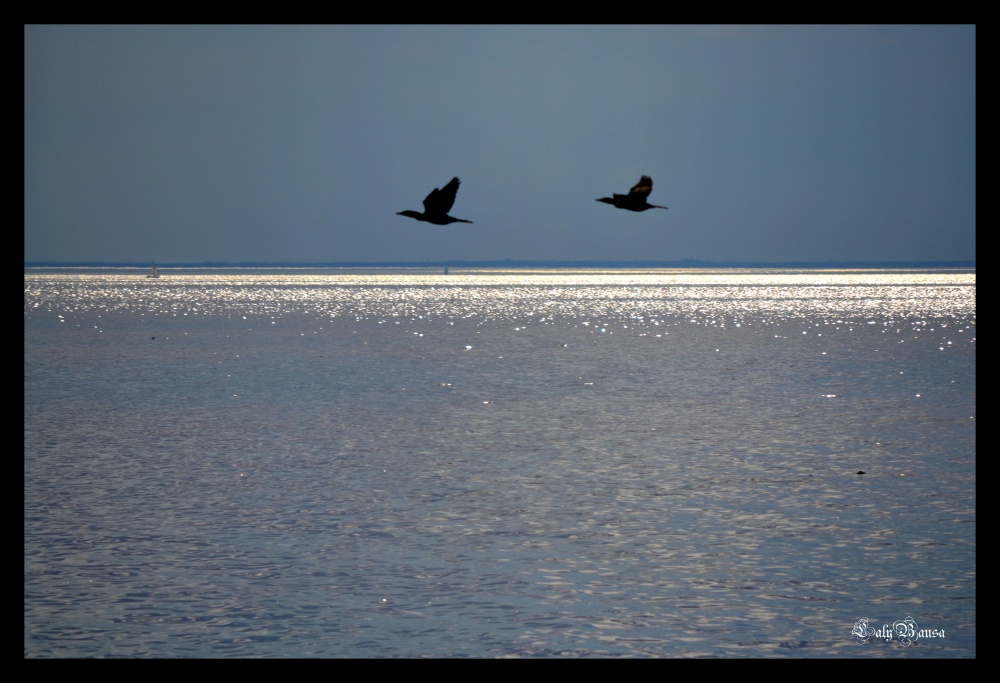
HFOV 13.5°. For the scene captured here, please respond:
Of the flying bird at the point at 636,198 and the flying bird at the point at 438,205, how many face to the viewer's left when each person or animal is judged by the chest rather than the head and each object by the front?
2

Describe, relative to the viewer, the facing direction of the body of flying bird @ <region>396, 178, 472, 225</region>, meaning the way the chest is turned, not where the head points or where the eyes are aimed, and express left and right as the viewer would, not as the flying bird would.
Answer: facing to the left of the viewer

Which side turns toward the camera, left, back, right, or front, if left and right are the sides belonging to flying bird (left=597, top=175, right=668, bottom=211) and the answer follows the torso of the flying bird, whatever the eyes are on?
left

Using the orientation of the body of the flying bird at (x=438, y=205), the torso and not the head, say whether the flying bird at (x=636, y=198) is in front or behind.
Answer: behind
